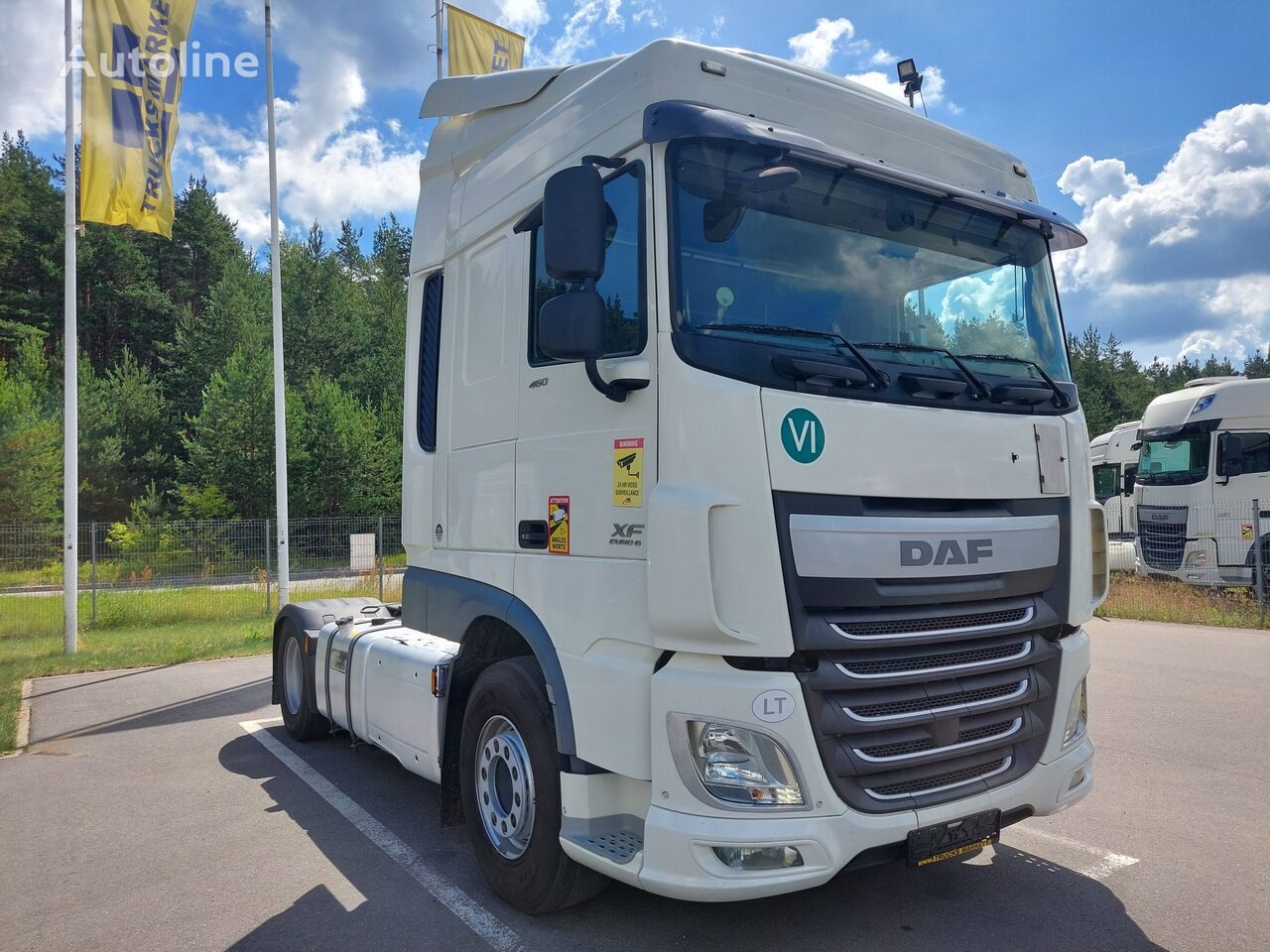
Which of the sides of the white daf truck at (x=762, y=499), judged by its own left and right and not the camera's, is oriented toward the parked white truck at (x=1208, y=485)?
left

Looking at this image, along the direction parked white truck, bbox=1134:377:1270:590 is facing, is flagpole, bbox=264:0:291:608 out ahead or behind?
ahead

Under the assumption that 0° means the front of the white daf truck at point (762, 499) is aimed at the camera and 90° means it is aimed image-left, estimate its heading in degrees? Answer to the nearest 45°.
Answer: approximately 315°

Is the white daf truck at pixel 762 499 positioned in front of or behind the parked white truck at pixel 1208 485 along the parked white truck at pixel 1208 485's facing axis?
in front

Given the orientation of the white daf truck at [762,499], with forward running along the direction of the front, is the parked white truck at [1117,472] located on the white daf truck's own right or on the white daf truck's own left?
on the white daf truck's own left

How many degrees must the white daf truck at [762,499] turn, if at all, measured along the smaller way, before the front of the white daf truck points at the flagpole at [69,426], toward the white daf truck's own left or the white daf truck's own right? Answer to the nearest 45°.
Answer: approximately 180°

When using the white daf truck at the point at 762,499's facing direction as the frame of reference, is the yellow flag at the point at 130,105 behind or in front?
behind
